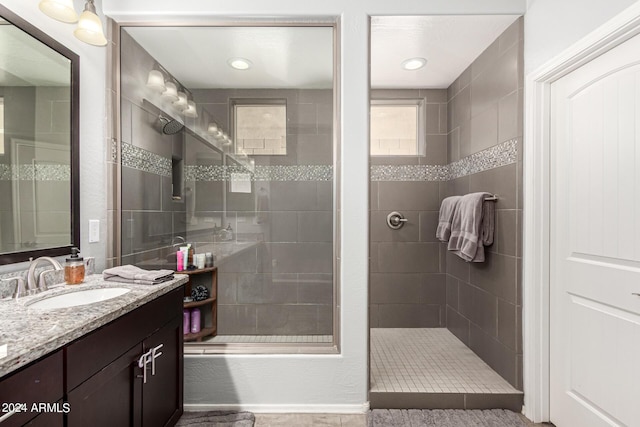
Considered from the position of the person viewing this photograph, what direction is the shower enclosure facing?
facing the viewer

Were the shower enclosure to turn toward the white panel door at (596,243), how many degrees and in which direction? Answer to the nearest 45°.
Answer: approximately 45° to its left

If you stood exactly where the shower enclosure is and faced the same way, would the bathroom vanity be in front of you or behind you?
in front

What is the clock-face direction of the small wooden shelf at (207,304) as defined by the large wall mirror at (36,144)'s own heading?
The small wooden shelf is roughly at 10 o'clock from the large wall mirror.

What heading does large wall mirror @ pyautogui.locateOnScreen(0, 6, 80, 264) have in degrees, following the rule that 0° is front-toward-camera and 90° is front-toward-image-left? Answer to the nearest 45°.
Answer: approximately 315°

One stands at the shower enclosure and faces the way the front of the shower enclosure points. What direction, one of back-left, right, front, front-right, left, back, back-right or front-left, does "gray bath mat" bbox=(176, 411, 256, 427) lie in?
front-right

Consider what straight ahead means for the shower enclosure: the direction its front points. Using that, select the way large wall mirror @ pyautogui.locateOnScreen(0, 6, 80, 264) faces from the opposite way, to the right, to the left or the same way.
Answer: to the left

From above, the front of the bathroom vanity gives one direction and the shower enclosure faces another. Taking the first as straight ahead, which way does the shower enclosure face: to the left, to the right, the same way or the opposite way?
to the right

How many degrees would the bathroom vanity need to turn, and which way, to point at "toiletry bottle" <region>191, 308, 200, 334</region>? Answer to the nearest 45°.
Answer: approximately 90° to its left

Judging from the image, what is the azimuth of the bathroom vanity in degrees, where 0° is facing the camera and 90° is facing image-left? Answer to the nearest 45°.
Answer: approximately 315°
